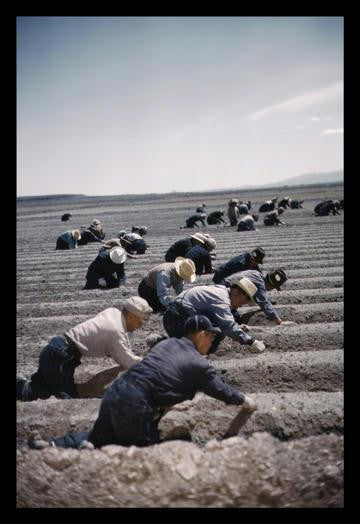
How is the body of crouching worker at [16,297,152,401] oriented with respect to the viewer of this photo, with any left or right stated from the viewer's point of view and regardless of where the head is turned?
facing to the right of the viewer

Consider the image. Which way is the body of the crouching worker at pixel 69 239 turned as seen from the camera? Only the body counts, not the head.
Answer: to the viewer's right

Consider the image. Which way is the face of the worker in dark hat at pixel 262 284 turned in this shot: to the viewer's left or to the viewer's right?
to the viewer's right

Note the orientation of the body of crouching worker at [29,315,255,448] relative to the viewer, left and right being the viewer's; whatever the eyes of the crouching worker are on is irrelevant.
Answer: facing to the right of the viewer

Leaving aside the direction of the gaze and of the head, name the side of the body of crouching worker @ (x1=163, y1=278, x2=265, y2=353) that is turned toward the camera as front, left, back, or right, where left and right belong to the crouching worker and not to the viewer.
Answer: right

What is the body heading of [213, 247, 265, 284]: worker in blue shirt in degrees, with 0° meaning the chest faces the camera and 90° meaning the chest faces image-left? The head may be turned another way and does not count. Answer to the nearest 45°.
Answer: approximately 270°

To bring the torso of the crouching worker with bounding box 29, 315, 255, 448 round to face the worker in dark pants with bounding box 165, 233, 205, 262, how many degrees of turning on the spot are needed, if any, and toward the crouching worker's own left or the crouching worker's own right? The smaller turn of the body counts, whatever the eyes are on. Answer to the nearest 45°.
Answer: approximately 90° to the crouching worker's own left

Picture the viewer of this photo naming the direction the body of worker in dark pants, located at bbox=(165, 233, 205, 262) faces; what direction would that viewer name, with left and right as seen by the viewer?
facing to the right of the viewer

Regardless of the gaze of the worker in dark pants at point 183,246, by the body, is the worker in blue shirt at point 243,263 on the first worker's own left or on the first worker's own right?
on the first worker's own right

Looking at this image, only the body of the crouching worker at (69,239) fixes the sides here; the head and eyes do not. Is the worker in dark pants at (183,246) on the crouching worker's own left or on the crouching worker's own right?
on the crouching worker's own right

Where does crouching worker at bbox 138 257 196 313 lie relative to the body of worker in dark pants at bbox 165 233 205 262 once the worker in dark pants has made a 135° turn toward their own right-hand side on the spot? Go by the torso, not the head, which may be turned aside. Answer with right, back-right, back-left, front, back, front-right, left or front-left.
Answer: front-left

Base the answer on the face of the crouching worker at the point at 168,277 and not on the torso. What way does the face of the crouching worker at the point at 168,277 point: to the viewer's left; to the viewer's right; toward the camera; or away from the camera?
to the viewer's right
